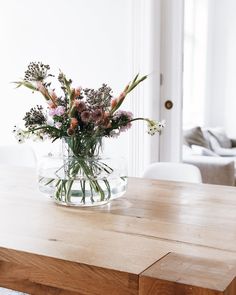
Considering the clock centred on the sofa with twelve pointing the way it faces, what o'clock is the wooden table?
The wooden table is roughly at 12 o'clock from the sofa.

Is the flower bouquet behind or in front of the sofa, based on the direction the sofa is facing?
in front

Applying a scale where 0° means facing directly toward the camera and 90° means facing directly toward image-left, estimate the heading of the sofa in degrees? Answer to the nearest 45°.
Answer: approximately 0°
